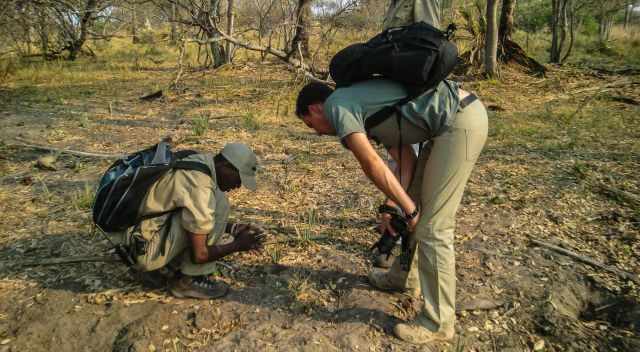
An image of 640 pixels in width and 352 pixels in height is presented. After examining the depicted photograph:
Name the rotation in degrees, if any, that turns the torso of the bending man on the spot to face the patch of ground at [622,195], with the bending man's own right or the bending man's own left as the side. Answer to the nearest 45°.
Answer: approximately 135° to the bending man's own right

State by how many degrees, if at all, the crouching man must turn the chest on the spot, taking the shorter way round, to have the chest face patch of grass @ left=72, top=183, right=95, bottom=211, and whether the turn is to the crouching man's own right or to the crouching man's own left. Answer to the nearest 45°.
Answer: approximately 135° to the crouching man's own left

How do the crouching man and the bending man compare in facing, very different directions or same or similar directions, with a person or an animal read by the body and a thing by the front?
very different directions

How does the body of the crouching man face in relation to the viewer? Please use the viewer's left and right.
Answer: facing to the right of the viewer

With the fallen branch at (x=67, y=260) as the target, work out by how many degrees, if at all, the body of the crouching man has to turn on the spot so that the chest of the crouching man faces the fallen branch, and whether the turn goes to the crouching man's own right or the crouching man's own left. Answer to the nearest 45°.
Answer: approximately 135° to the crouching man's own left

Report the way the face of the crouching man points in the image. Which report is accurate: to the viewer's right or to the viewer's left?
to the viewer's right

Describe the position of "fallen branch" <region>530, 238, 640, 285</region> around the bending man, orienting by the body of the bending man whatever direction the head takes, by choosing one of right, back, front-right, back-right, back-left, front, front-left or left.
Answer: back-right

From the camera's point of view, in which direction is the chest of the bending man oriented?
to the viewer's left

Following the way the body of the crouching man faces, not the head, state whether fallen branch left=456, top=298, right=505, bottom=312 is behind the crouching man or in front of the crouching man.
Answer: in front

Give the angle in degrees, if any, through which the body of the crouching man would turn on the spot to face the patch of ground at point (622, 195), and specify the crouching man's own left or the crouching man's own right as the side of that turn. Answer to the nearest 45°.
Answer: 0° — they already face it

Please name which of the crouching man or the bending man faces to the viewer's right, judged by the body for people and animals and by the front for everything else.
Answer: the crouching man

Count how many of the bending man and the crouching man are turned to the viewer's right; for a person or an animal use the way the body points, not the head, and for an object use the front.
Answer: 1

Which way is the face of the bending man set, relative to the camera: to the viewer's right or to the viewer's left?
to the viewer's left

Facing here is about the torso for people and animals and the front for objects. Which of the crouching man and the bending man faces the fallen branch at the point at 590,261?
the crouching man
